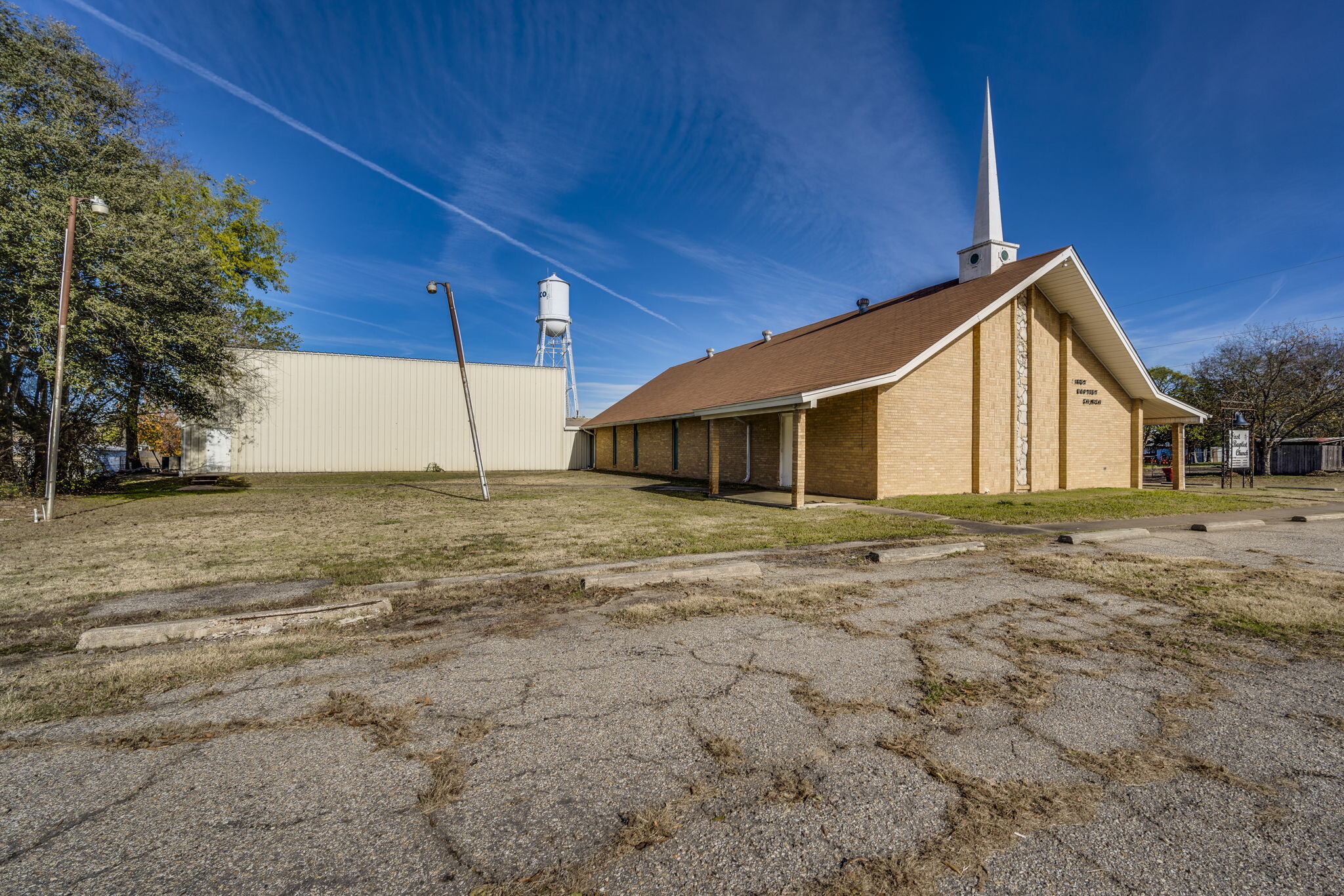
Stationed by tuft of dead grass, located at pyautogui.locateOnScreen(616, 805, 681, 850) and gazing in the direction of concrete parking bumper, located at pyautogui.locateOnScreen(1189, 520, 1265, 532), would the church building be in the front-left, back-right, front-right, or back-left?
front-left

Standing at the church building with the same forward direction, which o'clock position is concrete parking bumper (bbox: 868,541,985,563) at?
The concrete parking bumper is roughly at 2 o'clock from the church building.

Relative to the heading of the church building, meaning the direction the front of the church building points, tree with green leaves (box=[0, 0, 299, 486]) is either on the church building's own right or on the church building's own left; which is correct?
on the church building's own right

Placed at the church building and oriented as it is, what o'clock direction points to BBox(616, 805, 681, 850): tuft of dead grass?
The tuft of dead grass is roughly at 2 o'clock from the church building.

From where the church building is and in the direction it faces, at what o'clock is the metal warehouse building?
The metal warehouse building is roughly at 5 o'clock from the church building.

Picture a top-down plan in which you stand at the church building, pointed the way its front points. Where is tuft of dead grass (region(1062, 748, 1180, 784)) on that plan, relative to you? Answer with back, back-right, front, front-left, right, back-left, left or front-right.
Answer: front-right

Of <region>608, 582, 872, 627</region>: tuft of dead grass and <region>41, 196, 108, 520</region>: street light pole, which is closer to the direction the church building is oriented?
the tuft of dead grass

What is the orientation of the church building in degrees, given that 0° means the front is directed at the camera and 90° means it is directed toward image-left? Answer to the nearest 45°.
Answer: approximately 315°

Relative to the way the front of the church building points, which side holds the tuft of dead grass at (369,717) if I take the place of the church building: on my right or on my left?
on my right

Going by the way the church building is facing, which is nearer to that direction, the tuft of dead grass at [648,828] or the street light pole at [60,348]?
the tuft of dead grass

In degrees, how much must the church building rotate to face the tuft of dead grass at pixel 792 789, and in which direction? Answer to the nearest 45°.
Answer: approximately 45° to its right

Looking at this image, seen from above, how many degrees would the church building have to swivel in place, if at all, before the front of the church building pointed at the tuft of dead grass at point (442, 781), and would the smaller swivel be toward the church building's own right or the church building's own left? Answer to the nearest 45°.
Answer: approximately 45° to the church building's own right

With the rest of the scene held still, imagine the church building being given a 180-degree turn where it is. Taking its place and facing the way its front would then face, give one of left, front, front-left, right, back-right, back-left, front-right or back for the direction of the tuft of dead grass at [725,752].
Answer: back-left
